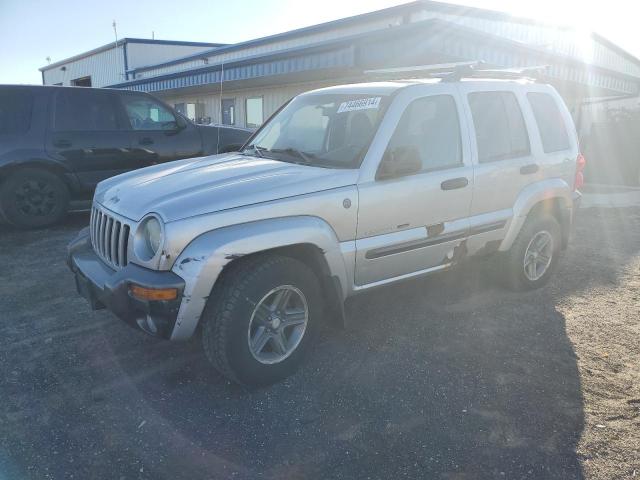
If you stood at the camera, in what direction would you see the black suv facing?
facing to the right of the viewer

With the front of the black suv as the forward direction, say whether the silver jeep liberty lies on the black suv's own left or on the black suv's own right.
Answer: on the black suv's own right

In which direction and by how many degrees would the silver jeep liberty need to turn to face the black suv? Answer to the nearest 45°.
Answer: approximately 90° to its right

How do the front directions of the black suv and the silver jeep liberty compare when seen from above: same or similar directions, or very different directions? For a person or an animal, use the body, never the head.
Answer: very different directions

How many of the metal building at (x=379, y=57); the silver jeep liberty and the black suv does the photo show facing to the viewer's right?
1

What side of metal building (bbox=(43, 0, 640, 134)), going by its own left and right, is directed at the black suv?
front

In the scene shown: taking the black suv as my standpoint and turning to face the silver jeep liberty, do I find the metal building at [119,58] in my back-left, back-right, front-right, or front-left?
back-left
